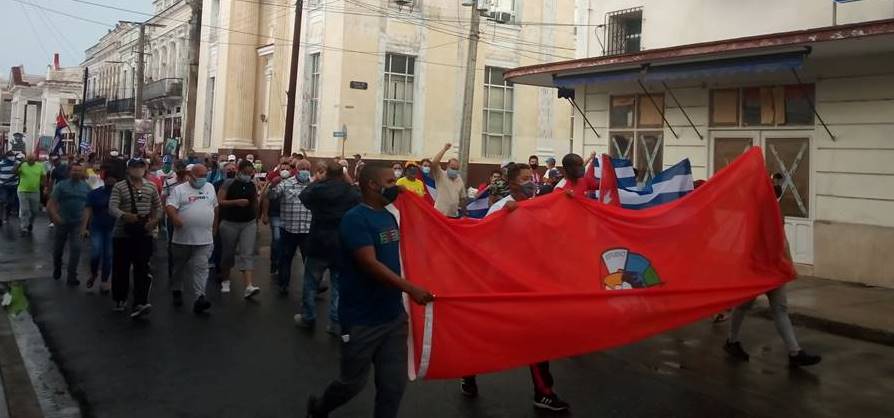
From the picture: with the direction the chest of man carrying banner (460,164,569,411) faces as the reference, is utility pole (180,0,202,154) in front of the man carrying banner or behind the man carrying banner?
behind

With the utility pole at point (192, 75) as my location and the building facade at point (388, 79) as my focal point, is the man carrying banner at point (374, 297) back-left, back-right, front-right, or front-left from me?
front-right

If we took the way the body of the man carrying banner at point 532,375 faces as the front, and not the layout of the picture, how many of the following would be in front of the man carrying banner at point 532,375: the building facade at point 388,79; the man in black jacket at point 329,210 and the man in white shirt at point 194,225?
0

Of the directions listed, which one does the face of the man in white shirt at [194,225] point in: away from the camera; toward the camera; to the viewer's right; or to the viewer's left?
toward the camera

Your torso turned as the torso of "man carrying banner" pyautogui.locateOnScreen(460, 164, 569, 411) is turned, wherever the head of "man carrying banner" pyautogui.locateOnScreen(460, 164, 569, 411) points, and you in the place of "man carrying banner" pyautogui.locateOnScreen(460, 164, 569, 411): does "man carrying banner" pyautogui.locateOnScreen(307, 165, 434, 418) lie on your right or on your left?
on your right

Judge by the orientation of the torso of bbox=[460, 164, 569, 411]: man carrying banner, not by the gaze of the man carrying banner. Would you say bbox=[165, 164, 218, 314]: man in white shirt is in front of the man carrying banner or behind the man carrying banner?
behind

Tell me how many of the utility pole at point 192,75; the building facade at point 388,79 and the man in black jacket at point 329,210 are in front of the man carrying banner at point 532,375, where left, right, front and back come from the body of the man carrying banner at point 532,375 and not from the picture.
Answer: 0

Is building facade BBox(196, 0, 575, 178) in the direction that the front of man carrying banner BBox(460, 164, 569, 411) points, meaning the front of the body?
no

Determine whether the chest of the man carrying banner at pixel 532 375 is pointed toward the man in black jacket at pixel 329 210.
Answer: no

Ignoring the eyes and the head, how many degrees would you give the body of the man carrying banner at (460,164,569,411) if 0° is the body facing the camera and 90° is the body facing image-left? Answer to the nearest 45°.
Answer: approximately 315°

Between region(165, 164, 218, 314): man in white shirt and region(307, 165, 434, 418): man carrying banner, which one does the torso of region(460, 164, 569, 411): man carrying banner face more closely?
the man carrying banner

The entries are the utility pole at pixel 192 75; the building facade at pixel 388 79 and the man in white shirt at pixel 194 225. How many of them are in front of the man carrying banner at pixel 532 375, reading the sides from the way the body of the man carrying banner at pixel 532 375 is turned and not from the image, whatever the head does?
0
